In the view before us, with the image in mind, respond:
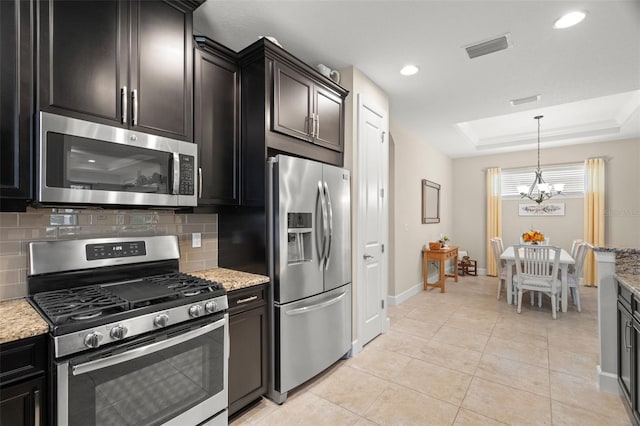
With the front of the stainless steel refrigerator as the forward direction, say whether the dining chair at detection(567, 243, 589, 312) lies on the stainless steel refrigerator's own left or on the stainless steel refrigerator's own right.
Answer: on the stainless steel refrigerator's own left

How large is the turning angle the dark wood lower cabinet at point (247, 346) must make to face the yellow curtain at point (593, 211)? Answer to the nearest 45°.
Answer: approximately 45° to its left

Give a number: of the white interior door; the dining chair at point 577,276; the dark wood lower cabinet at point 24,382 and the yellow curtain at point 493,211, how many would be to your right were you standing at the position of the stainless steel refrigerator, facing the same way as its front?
1

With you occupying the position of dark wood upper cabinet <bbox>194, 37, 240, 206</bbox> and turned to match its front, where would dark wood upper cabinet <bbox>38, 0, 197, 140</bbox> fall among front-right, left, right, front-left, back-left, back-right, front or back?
right

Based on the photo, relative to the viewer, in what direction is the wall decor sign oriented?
toward the camera

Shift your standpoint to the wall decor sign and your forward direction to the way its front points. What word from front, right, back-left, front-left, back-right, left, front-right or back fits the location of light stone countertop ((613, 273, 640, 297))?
front

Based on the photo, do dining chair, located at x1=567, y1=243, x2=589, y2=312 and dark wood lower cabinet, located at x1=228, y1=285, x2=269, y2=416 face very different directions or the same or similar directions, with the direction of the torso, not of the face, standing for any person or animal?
very different directions

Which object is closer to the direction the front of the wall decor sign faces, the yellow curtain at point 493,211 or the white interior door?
the white interior door

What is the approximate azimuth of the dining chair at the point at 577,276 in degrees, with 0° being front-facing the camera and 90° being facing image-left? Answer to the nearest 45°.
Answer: approximately 90°

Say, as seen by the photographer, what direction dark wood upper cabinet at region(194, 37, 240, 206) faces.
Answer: facing the viewer and to the right of the viewer

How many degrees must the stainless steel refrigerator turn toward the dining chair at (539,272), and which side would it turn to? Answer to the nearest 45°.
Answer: approximately 90° to its left
